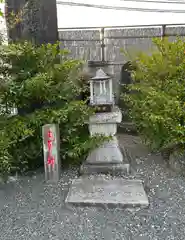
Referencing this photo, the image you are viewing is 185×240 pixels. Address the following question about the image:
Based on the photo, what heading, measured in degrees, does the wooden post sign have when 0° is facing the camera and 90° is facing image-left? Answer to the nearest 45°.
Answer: approximately 0°
